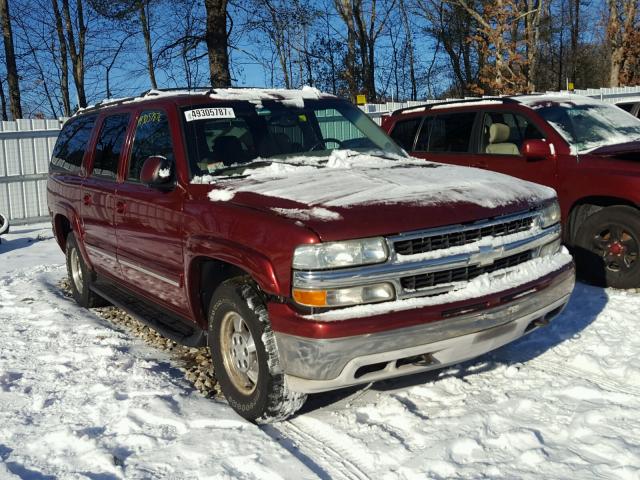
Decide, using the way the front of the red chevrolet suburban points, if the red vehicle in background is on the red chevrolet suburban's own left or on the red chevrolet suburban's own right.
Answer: on the red chevrolet suburban's own left

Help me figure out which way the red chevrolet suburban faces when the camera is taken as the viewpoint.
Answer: facing the viewer and to the right of the viewer

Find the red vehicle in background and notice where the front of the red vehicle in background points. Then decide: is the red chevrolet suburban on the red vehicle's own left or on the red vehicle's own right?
on the red vehicle's own right

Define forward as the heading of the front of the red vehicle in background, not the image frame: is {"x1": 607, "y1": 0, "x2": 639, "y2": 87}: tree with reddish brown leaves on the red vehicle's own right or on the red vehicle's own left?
on the red vehicle's own left

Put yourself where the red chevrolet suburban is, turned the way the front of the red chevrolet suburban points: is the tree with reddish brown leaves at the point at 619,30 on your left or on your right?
on your left

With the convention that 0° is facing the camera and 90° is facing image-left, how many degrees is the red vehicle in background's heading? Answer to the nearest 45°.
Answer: approximately 315°
